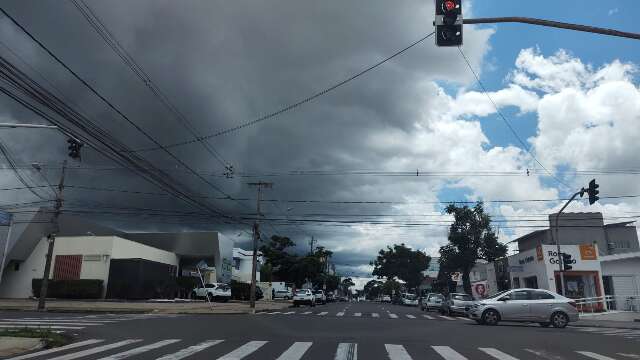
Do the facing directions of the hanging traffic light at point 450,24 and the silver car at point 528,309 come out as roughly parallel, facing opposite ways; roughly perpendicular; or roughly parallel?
roughly perpendicular

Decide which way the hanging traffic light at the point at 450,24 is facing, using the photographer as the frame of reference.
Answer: facing the viewer

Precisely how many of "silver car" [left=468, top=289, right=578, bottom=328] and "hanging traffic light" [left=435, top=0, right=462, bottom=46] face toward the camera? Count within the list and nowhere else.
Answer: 1

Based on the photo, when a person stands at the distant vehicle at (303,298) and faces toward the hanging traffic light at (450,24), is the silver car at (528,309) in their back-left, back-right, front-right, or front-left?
front-left

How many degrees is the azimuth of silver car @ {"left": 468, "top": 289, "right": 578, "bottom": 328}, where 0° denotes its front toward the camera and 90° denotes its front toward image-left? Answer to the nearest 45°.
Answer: approximately 90°

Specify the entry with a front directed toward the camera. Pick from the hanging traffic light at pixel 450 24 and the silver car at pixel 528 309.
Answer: the hanging traffic light

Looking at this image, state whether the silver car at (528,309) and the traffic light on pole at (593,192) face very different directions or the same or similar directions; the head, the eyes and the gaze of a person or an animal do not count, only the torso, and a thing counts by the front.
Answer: very different directions
